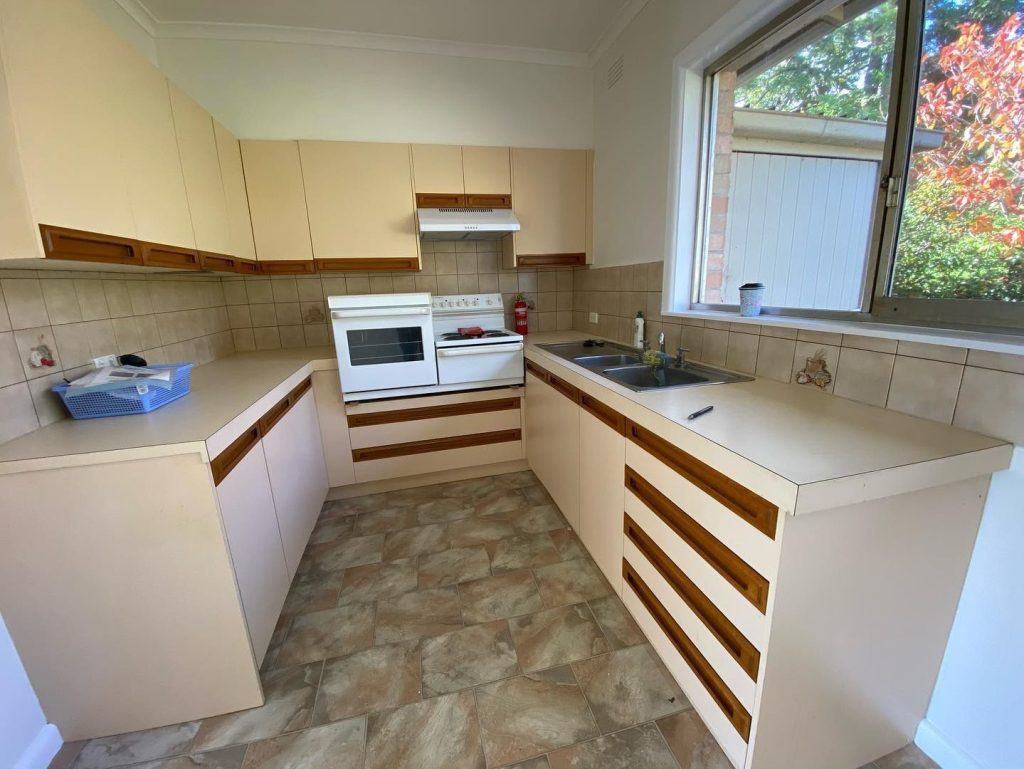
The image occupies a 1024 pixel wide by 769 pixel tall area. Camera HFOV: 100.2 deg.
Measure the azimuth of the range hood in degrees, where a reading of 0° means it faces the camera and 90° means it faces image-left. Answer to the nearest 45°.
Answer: approximately 0°

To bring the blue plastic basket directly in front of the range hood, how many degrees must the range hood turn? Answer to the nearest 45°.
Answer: approximately 45° to its right

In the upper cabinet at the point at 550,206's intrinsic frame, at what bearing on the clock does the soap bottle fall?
The soap bottle is roughly at 11 o'clock from the upper cabinet.

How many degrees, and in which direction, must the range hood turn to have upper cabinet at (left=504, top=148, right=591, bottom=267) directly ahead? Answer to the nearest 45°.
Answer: approximately 135° to its left

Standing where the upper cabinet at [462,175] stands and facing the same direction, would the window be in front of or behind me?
in front

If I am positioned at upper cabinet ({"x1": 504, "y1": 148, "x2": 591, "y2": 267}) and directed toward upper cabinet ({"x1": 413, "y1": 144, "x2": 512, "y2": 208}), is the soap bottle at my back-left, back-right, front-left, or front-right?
back-left

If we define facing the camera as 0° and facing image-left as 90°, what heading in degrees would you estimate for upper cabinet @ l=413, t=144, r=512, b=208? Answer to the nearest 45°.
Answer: approximately 0°

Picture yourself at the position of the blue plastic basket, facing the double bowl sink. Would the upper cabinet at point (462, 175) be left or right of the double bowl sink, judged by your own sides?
left

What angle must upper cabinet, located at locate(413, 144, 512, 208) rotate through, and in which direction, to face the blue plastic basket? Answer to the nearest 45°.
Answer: approximately 45° to its right
